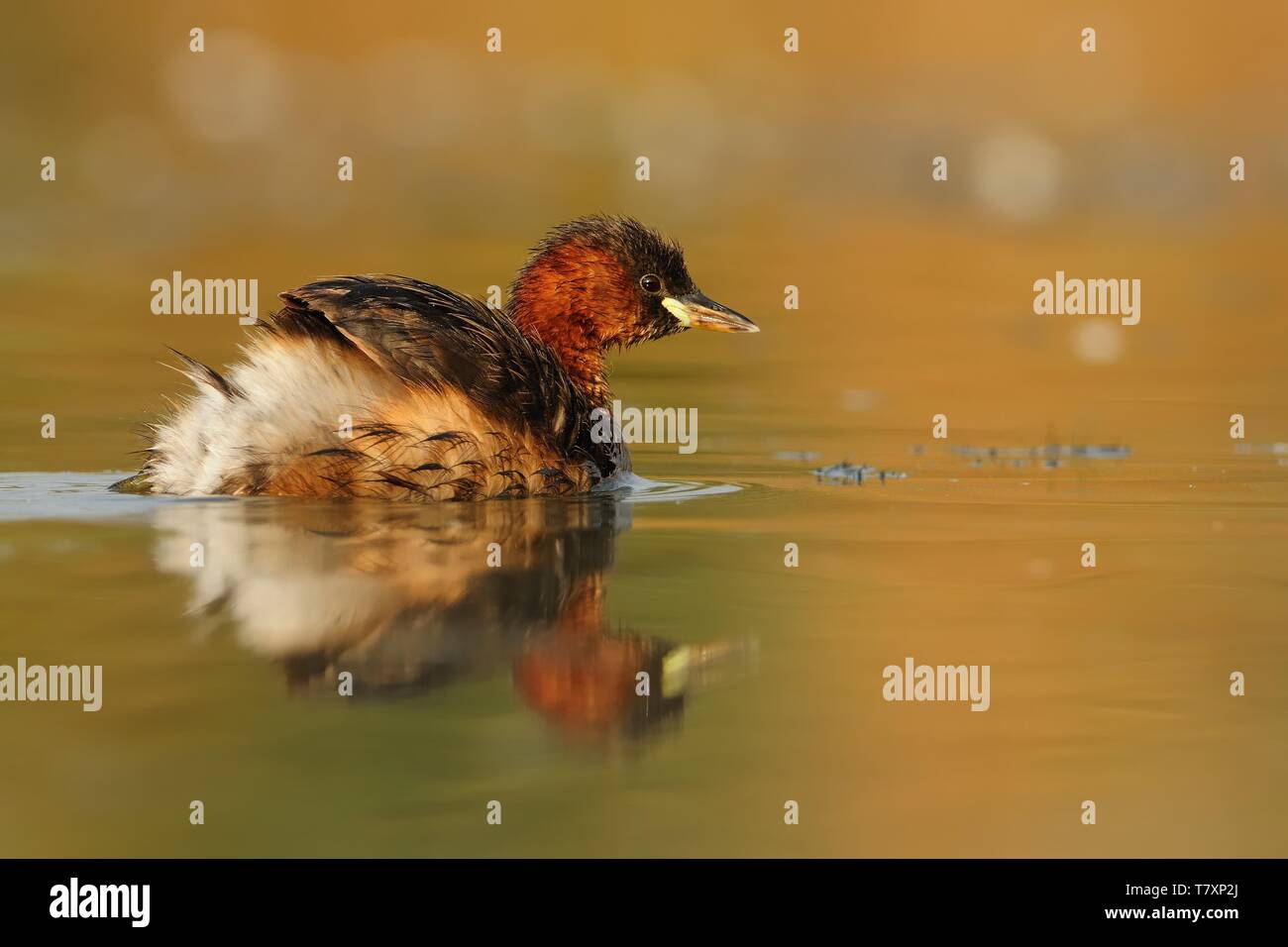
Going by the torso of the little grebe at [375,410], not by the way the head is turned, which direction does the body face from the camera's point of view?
to the viewer's right

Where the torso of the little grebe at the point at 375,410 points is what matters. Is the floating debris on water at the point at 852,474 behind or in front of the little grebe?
in front

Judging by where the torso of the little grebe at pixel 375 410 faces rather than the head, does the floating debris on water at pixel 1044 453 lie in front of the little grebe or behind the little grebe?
in front
